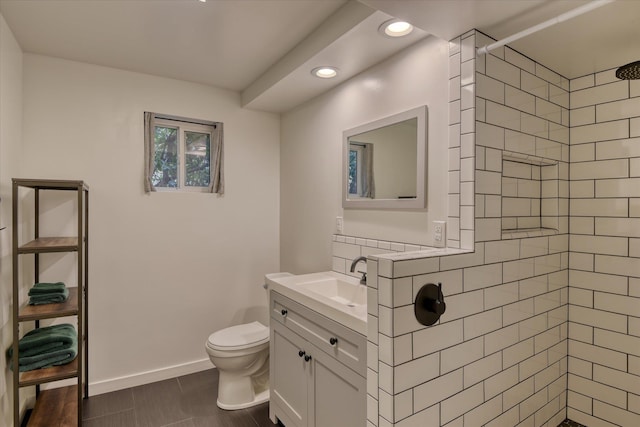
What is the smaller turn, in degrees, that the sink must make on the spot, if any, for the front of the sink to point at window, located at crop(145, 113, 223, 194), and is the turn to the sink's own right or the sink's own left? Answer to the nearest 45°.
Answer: approximately 90° to the sink's own right

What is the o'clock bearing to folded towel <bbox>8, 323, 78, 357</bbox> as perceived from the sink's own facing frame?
The folded towel is roughly at 1 o'clock from the sink.

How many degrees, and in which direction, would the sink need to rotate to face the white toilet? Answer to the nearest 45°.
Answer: approximately 45° to its right

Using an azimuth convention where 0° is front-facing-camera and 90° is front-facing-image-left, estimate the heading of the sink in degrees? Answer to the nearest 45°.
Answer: approximately 45°

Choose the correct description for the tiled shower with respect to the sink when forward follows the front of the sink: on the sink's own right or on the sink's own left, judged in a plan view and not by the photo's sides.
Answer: on the sink's own left

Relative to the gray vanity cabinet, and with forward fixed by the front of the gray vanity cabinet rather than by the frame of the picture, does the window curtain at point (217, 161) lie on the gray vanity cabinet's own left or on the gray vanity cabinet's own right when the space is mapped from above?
on the gray vanity cabinet's own right

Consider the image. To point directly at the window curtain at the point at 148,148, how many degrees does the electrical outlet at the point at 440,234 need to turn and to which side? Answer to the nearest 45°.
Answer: approximately 45° to its right

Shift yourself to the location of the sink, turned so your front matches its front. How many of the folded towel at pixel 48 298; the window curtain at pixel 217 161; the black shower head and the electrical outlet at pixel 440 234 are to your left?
2

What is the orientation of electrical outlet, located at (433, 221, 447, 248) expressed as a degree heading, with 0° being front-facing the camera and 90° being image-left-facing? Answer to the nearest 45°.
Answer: approximately 45°

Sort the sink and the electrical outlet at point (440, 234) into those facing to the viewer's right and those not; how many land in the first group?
0

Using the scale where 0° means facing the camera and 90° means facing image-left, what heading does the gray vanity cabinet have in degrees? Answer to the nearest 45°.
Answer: approximately 45°

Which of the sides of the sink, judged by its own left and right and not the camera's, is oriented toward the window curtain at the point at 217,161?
right
